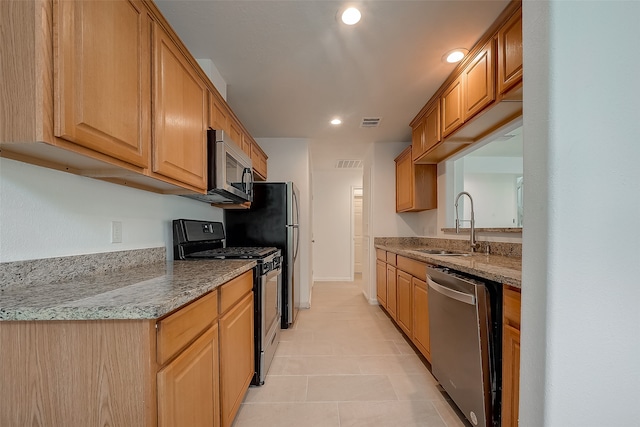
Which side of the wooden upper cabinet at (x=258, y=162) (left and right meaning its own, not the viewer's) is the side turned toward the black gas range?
right

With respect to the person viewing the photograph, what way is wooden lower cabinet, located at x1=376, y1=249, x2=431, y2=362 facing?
facing to the left of the viewer

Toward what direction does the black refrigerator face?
to the viewer's right

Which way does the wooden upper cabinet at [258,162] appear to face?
to the viewer's right

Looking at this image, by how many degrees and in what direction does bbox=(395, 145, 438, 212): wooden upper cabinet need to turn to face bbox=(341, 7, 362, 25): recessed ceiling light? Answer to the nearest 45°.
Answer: approximately 90° to its left

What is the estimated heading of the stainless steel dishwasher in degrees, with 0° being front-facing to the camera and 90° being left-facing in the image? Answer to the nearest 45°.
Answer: approximately 45°

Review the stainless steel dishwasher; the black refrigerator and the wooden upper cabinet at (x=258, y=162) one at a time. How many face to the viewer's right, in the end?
2

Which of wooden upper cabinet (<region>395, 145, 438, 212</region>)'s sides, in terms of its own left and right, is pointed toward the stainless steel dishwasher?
left

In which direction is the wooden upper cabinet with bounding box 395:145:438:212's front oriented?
to the viewer's left

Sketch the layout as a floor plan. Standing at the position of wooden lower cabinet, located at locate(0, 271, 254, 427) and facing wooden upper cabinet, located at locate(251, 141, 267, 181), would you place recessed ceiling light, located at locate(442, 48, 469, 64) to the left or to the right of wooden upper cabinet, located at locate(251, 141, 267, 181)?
right
